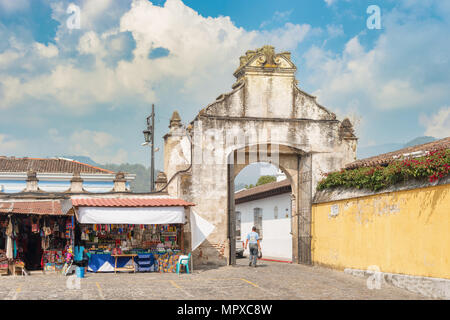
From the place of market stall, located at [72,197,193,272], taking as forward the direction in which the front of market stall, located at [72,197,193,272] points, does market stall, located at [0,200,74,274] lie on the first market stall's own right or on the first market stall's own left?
on the first market stall's own right

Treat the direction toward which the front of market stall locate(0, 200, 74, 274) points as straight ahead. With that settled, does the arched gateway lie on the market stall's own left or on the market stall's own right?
on the market stall's own left

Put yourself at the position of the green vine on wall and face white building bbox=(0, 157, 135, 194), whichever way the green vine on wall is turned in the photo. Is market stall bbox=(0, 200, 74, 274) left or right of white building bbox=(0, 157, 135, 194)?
left

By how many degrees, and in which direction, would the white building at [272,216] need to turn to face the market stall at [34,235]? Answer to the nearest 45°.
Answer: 0° — it already faces it

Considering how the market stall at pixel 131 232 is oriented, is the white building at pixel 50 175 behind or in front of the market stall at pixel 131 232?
behind

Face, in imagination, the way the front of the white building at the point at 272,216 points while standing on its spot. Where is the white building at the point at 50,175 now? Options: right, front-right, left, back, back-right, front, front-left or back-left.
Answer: right

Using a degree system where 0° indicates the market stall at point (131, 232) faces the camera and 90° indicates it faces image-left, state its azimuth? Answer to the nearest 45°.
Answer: approximately 0°

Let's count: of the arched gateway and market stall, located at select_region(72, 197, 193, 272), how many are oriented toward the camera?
2

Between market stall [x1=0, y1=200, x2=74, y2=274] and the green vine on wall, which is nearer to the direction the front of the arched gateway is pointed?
the green vine on wall

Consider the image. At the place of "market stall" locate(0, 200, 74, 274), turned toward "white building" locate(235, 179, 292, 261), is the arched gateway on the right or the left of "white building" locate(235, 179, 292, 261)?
right

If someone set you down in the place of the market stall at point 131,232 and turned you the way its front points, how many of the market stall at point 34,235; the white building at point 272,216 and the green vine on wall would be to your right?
1

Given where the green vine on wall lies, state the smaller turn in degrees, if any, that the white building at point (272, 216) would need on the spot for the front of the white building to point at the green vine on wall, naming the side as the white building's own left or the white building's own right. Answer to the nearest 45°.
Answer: approximately 45° to the white building's own left

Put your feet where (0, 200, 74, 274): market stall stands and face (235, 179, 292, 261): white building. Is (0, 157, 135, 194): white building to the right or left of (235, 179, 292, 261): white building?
left
